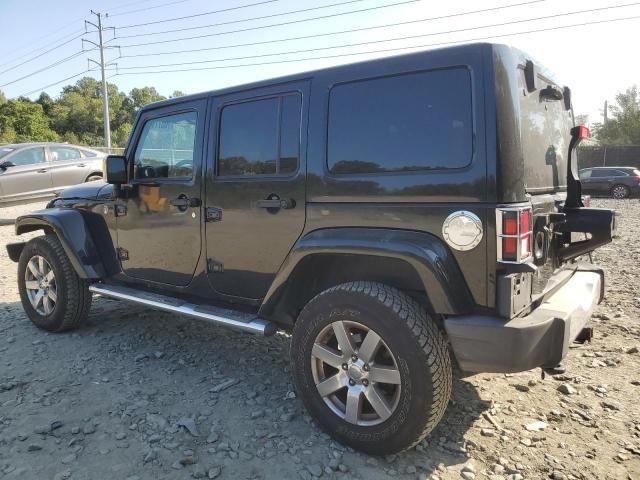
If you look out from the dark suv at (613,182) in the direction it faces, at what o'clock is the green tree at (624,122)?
The green tree is roughly at 3 o'clock from the dark suv.

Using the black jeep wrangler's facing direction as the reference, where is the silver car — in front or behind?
in front

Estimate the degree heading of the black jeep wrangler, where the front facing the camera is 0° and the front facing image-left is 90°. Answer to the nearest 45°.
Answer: approximately 135°

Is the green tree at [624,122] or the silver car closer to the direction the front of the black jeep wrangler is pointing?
the silver car

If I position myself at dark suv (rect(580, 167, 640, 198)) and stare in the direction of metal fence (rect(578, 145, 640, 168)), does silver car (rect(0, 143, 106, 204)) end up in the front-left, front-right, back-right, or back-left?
back-left

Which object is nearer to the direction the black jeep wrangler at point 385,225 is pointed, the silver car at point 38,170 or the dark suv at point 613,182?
the silver car

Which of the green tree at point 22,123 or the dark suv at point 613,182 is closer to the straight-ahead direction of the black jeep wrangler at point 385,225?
the green tree

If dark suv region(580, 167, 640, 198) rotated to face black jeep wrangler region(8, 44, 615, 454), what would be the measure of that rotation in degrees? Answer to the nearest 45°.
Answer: approximately 90° to its left

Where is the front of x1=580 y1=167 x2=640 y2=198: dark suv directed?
to the viewer's left

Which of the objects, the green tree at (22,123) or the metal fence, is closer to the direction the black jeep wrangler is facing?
the green tree

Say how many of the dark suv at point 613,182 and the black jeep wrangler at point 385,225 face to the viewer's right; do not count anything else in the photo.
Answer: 0

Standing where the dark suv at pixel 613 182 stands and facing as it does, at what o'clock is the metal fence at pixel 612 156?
The metal fence is roughly at 3 o'clock from the dark suv.
